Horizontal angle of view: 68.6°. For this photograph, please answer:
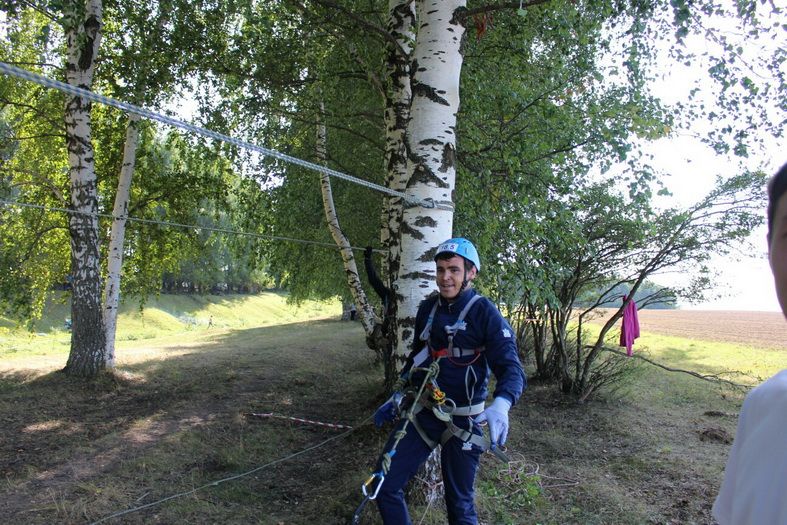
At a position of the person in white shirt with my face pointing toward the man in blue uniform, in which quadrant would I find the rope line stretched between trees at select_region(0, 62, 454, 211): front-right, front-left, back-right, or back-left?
front-left

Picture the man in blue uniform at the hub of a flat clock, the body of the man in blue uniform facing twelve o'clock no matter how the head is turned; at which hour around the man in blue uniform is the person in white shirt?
The person in white shirt is roughly at 10 o'clock from the man in blue uniform.

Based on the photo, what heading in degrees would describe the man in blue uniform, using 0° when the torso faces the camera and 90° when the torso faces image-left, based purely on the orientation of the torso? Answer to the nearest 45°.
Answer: approximately 45°
